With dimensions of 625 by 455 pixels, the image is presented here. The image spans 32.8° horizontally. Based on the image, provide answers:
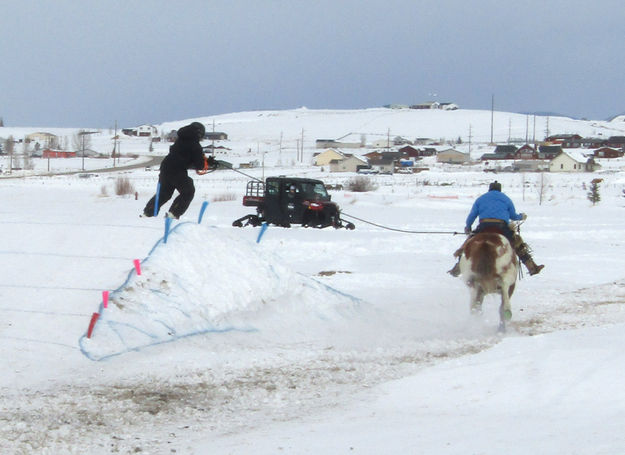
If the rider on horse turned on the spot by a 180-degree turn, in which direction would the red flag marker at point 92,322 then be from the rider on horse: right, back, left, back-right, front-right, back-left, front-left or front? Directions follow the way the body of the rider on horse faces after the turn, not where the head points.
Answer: front-right

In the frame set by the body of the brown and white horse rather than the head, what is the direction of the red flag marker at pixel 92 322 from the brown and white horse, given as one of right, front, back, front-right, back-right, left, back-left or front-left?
back-left

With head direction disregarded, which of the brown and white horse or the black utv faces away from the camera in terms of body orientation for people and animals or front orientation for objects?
the brown and white horse

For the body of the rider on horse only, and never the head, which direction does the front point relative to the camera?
away from the camera

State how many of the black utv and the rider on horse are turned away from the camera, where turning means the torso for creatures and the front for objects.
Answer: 1

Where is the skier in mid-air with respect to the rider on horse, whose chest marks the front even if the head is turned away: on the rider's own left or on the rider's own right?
on the rider's own left

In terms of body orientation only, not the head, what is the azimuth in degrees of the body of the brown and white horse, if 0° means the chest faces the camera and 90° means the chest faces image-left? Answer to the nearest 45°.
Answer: approximately 180°

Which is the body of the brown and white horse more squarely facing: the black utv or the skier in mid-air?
the black utv

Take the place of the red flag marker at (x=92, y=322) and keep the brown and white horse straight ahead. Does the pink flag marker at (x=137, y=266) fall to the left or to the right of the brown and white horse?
left

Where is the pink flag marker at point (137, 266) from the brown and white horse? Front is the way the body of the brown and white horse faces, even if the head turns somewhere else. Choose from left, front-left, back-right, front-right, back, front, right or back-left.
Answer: back-left

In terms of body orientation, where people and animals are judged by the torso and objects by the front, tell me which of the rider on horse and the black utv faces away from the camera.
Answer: the rider on horse

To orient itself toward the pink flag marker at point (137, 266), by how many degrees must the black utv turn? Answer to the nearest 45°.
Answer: approximately 45° to its right

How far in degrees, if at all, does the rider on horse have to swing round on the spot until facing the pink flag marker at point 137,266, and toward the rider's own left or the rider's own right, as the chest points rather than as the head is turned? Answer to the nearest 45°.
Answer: approximately 135° to the rider's own left
